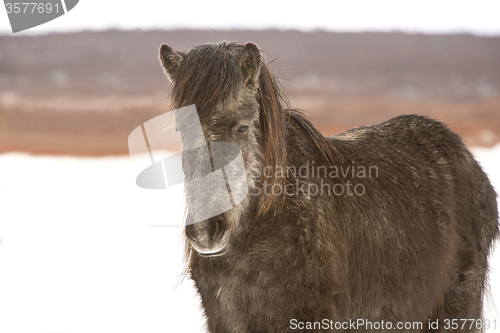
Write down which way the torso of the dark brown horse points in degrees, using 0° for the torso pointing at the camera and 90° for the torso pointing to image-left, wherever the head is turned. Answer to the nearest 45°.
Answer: approximately 45°
